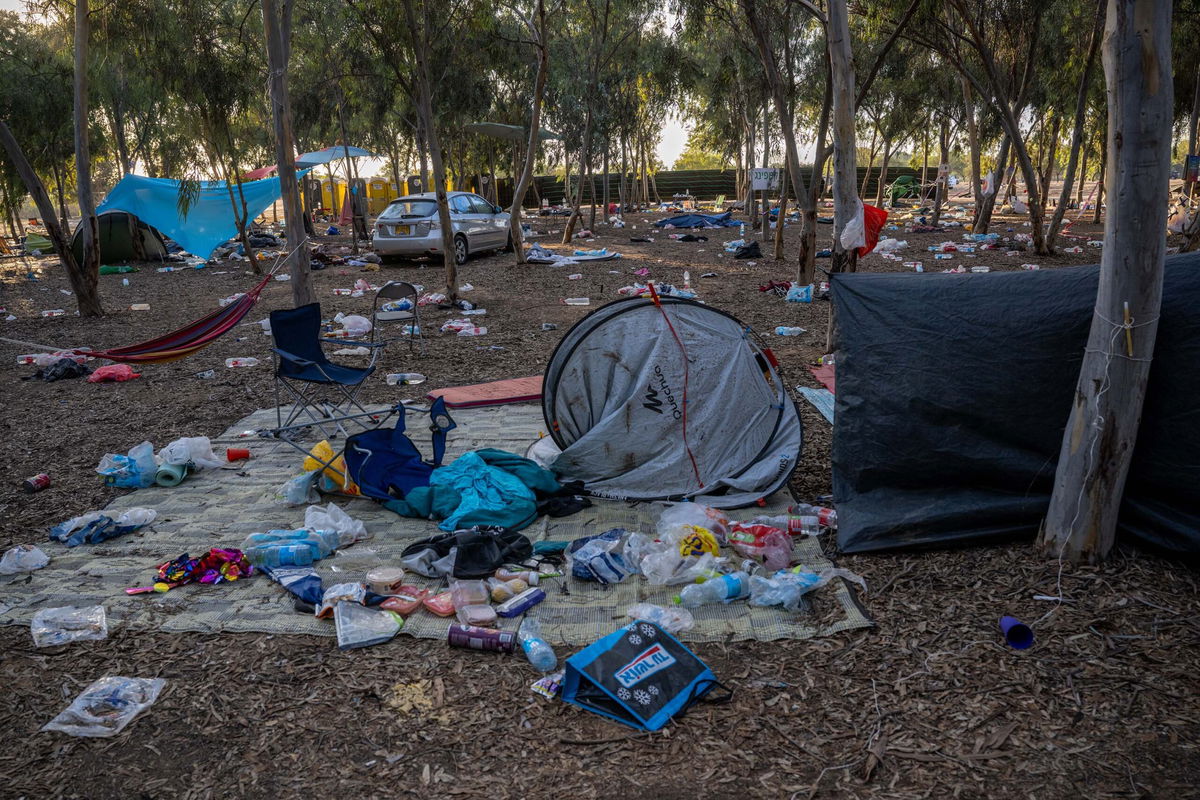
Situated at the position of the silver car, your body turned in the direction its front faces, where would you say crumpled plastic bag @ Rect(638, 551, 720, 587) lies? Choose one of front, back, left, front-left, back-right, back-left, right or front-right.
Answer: back-right

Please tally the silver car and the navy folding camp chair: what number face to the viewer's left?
0

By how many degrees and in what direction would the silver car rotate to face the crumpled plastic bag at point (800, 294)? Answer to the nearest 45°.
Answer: approximately 90° to its right

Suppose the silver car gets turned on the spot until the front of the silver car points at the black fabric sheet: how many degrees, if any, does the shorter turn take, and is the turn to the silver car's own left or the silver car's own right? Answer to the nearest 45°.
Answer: approximately 135° to the silver car's own right

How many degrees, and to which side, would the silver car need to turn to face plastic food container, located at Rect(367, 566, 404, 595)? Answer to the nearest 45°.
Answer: approximately 135° to its right

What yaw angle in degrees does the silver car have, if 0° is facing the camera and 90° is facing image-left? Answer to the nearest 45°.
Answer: approximately 225°

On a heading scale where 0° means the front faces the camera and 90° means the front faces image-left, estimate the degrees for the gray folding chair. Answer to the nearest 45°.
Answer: approximately 45°

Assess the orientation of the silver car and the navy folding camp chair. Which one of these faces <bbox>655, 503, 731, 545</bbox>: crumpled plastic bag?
the navy folding camp chair

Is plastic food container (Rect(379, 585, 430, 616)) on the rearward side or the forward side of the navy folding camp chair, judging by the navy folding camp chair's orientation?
on the forward side

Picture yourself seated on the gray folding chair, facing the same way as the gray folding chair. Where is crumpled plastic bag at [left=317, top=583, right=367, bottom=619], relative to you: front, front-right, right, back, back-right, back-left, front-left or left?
front-left

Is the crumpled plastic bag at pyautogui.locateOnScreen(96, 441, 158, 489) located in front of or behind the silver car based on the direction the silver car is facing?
behind

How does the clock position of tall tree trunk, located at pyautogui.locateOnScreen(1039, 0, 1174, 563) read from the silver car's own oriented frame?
The tall tree trunk is roughly at 4 o'clock from the silver car.

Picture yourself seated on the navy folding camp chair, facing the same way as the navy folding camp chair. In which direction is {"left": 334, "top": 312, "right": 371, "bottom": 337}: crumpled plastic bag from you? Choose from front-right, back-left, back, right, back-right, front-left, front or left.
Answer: back-left

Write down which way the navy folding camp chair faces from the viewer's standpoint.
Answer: facing the viewer and to the right of the viewer

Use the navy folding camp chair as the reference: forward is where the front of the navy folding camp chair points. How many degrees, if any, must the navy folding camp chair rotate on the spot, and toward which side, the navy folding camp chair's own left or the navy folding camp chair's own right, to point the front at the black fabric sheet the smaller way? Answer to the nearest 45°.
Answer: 0° — it already faces it

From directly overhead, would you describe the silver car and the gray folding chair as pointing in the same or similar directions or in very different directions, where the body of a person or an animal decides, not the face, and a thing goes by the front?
very different directions

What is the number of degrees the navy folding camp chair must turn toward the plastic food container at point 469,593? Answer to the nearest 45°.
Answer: approximately 45° to its right

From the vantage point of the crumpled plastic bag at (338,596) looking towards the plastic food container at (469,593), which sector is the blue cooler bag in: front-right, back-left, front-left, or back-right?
front-right

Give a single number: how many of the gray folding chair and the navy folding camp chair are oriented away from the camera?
0
